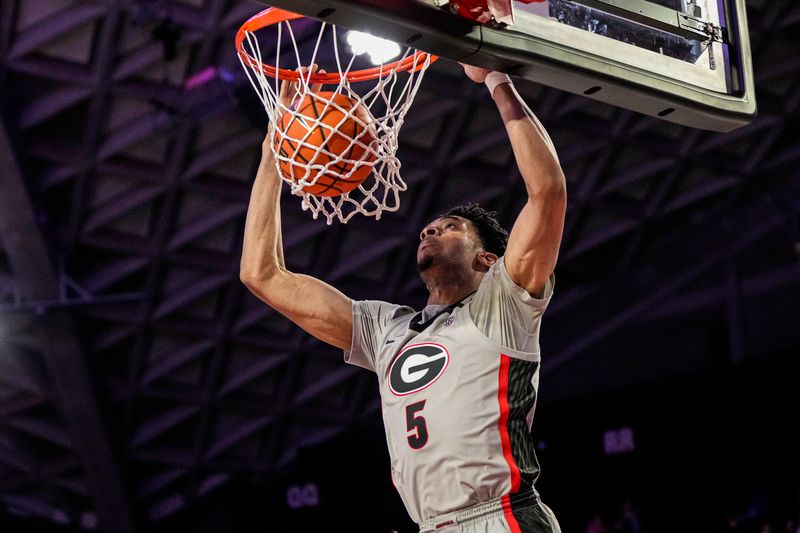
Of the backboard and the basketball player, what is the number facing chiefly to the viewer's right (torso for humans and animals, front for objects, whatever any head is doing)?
0

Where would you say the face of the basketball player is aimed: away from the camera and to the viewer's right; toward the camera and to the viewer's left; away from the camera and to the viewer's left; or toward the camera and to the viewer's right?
toward the camera and to the viewer's left

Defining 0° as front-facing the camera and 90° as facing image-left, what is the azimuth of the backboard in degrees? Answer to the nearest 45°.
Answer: approximately 135°

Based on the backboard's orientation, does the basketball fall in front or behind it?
in front

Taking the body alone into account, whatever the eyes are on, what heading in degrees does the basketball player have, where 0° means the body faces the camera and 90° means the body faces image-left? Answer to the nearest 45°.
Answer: approximately 45°
